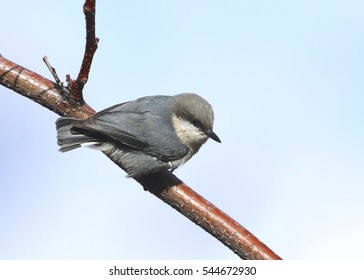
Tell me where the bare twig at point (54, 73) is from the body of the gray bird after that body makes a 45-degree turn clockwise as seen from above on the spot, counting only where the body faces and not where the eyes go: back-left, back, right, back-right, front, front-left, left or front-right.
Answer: right

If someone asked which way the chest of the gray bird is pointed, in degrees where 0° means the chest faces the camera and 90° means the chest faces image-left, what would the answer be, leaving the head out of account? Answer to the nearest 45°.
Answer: approximately 270°
